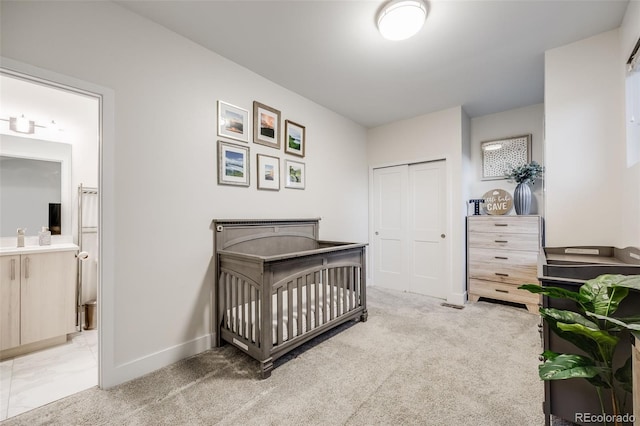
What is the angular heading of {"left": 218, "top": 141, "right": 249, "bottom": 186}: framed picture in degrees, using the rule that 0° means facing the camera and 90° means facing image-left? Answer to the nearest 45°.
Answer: approximately 315°

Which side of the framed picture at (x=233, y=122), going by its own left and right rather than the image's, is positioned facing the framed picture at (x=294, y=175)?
left

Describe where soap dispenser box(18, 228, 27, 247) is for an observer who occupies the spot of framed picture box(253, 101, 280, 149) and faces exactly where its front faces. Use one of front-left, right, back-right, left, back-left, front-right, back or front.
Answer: back-right

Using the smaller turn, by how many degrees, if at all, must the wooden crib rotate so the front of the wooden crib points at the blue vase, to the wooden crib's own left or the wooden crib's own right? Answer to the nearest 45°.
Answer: approximately 45° to the wooden crib's own left

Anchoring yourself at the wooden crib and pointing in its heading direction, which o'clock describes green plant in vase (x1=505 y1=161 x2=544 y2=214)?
The green plant in vase is roughly at 10 o'clock from the wooden crib.

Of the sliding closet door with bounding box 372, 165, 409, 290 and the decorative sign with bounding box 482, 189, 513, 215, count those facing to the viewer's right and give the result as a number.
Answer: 0

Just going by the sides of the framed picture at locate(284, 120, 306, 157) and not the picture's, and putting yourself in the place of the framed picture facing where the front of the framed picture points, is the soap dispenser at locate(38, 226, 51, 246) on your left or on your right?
on your right

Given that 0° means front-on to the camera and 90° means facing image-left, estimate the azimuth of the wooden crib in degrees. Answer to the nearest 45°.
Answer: approximately 315°

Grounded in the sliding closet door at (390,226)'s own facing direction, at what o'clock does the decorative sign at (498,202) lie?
The decorative sign is roughly at 8 o'clock from the sliding closet door.

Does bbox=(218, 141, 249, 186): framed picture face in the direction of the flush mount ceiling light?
yes

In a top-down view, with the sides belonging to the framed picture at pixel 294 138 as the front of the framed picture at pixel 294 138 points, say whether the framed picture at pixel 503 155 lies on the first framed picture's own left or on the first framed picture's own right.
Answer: on the first framed picture's own left
